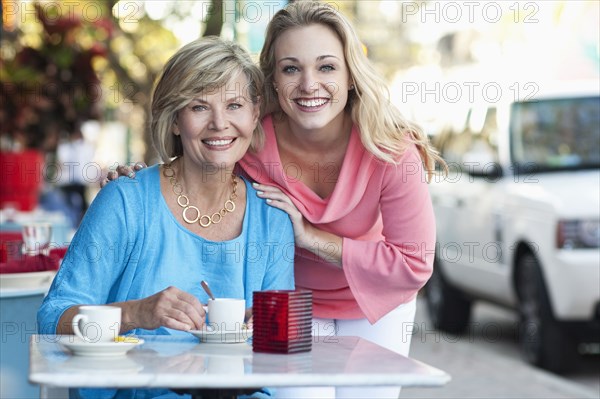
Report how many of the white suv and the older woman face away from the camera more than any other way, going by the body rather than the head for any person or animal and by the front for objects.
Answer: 0

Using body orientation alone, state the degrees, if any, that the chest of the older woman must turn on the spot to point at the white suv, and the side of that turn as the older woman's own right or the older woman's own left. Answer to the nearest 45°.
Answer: approximately 135° to the older woman's own left

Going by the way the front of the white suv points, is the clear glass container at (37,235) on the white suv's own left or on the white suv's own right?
on the white suv's own right

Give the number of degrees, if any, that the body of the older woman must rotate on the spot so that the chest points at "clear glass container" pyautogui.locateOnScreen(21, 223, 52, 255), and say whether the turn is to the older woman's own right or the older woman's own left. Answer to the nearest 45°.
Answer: approximately 135° to the older woman's own right

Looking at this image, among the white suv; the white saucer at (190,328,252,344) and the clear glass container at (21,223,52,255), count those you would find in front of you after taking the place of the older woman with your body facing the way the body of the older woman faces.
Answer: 1

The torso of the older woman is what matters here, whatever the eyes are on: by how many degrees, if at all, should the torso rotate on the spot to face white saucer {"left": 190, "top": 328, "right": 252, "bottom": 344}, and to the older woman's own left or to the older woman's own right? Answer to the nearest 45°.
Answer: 0° — they already face it
